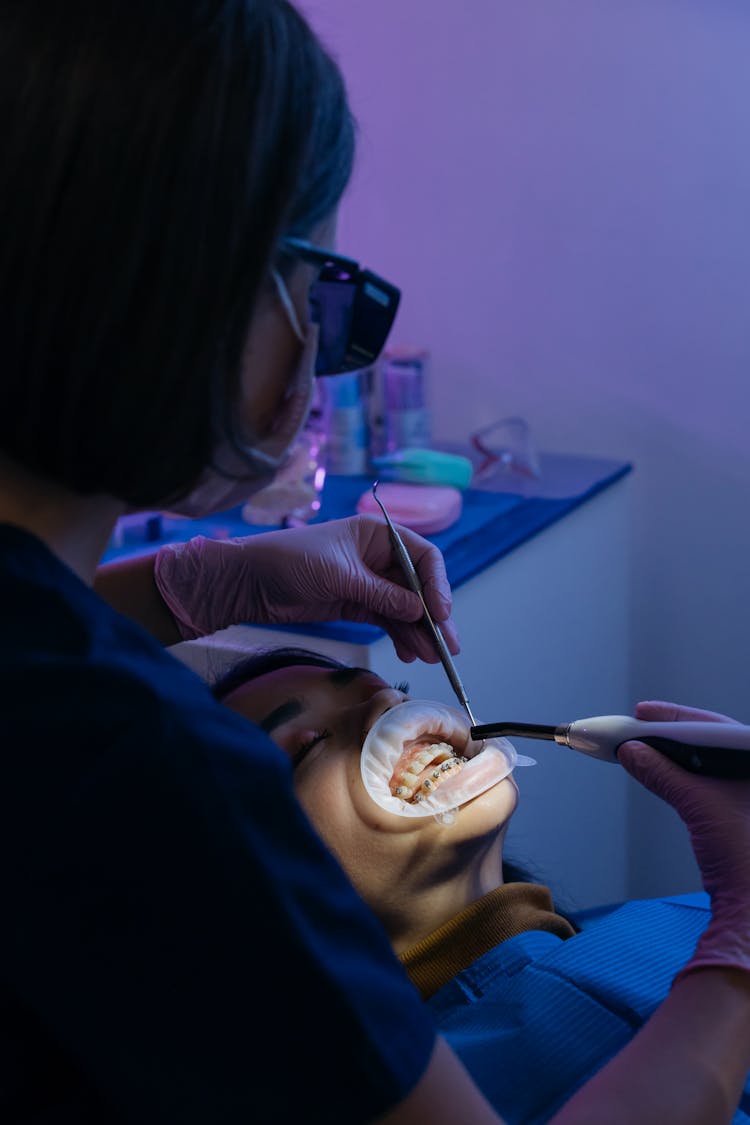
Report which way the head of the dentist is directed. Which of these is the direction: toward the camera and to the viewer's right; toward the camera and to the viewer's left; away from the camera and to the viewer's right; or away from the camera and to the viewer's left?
away from the camera and to the viewer's right

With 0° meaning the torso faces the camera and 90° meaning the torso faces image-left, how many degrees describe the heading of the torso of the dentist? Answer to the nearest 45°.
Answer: approximately 225°

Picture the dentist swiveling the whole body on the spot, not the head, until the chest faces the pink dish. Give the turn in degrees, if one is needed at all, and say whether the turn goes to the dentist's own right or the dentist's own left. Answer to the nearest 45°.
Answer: approximately 45° to the dentist's own left

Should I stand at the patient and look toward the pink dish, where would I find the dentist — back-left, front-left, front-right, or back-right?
back-left

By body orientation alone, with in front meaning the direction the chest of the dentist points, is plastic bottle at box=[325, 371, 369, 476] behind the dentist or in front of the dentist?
in front
